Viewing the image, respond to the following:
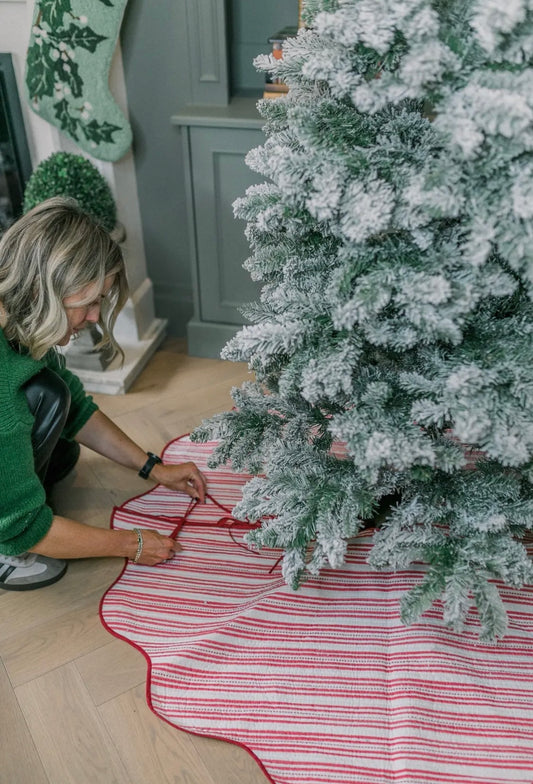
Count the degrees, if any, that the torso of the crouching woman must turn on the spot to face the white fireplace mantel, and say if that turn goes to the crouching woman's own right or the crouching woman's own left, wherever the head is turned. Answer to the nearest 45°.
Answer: approximately 90° to the crouching woman's own left

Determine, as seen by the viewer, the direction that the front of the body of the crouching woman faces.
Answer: to the viewer's right

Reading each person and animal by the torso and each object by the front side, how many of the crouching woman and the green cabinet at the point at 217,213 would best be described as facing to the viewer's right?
1

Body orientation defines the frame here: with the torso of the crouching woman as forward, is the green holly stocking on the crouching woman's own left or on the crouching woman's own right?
on the crouching woman's own left

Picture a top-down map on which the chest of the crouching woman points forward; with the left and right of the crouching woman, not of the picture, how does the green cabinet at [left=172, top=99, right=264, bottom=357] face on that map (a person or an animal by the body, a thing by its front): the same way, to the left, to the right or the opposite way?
to the right

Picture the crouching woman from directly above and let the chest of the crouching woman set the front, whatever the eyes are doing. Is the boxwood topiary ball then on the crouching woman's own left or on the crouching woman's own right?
on the crouching woman's own left

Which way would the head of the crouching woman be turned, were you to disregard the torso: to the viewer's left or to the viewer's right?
to the viewer's right
